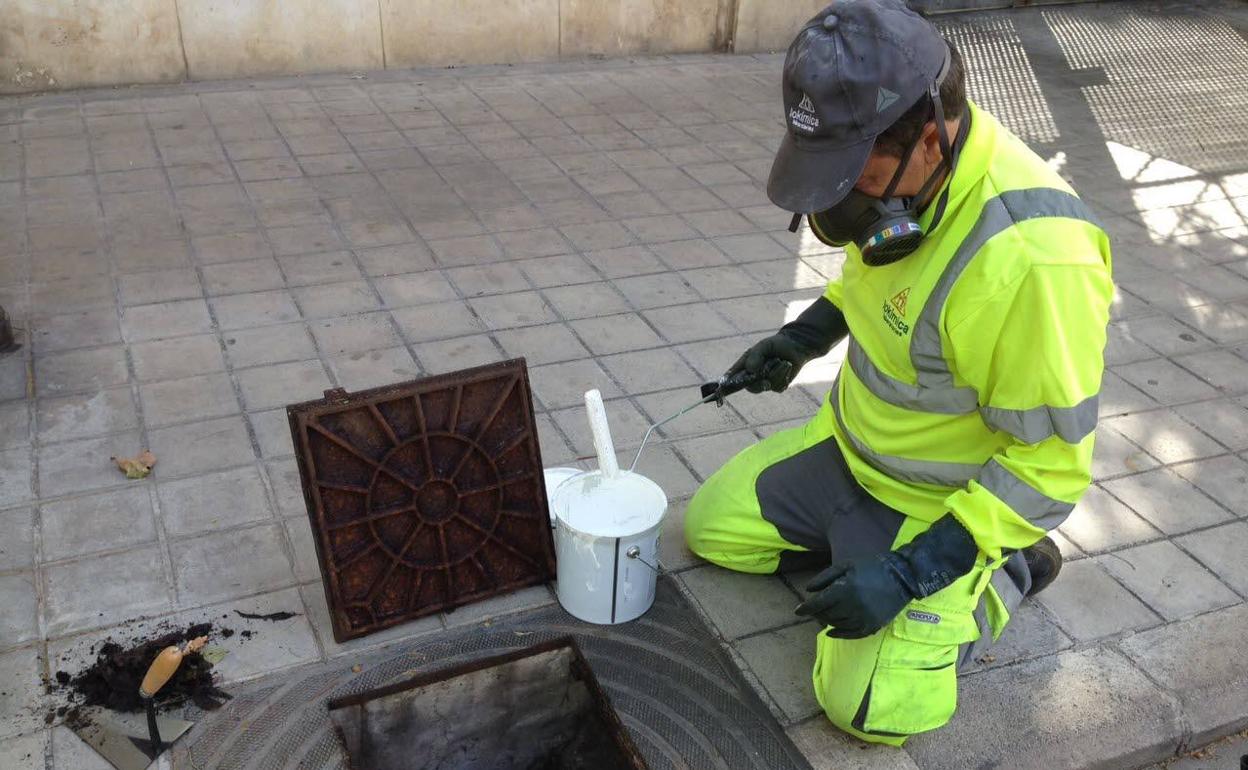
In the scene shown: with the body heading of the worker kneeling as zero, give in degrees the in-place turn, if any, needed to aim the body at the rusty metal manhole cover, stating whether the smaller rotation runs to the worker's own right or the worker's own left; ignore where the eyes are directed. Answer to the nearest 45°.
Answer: approximately 45° to the worker's own right

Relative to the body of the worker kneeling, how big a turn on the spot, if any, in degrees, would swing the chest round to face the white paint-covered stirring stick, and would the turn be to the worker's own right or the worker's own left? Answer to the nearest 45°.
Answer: approximately 45° to the worker's own right

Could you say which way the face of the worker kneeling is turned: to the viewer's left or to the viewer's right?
to the viewer's left

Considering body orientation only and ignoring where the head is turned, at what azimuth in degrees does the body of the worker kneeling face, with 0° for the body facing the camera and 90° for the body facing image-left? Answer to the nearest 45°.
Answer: approximately 45°
